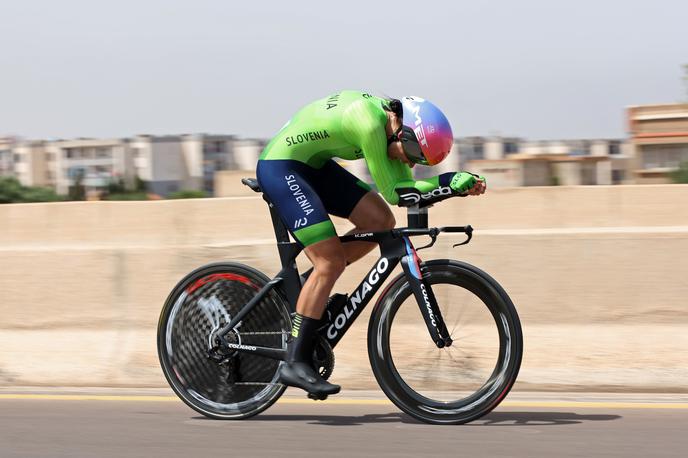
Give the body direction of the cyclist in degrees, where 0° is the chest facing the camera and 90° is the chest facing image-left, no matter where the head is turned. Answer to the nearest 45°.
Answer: approximately 270°

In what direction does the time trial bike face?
to the viewer's right

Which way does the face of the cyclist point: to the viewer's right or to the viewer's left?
to the viewer's right
